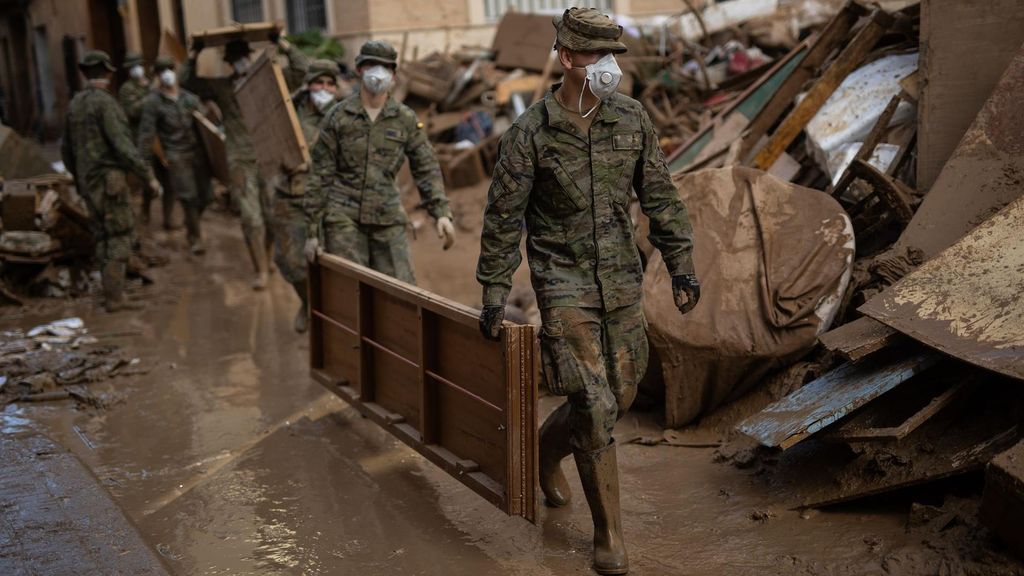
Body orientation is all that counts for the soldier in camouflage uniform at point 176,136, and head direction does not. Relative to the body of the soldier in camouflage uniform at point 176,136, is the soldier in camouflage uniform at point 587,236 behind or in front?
in front

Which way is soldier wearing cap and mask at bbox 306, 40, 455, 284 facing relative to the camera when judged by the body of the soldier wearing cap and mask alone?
toward the camera

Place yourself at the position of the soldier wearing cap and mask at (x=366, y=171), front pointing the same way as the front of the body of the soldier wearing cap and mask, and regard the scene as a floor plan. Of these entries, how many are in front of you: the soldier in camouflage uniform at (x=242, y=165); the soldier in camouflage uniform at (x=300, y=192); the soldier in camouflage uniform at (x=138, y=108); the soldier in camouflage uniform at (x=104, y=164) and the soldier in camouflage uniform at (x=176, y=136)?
0

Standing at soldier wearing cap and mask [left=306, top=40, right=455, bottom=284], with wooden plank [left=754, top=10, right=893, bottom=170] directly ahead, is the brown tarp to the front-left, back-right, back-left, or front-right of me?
front-right

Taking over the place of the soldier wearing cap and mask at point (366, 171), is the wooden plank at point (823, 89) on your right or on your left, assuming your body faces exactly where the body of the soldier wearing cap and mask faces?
on your left

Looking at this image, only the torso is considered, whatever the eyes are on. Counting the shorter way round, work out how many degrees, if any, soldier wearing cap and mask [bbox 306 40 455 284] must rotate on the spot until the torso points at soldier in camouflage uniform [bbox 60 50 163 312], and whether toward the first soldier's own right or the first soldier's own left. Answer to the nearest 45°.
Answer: approximately 135° to the first soldier's own right

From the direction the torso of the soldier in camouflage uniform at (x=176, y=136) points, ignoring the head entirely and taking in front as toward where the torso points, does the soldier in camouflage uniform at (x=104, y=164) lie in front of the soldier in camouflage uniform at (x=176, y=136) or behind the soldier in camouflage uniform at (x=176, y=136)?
in front

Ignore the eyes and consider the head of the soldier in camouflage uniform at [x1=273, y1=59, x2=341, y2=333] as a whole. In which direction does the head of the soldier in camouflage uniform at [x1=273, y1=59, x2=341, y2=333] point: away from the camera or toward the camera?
toward the camera

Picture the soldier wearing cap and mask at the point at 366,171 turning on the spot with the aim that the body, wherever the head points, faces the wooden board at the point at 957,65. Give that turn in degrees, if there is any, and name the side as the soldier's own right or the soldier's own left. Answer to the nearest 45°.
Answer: approximately 90° to the soldier's own left

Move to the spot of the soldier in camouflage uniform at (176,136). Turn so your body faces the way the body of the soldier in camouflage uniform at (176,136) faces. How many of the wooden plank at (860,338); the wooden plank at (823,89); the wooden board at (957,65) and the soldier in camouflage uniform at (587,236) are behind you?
0

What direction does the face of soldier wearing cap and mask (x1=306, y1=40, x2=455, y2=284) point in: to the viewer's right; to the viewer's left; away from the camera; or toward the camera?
toward the camera

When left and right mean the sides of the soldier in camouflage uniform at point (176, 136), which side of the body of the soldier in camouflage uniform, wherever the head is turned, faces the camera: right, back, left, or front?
front

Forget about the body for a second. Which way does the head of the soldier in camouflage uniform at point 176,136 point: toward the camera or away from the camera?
toward the camera

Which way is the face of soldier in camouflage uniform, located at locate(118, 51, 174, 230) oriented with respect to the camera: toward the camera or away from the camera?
toward the camera

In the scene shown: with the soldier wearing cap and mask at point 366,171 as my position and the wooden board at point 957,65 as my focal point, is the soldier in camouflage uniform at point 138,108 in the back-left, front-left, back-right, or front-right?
back-left

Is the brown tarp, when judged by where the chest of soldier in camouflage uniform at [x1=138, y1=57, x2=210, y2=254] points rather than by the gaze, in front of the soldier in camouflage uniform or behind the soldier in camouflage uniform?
in front

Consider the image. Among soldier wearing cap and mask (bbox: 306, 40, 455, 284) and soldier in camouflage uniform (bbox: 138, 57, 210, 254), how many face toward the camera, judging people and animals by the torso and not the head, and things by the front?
2

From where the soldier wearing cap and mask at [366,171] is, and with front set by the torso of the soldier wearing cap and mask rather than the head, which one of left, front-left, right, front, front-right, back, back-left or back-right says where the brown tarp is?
front-left

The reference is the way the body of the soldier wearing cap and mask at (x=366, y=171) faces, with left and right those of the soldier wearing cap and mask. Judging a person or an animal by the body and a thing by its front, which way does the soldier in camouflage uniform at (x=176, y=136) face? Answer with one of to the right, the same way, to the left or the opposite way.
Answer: the same way

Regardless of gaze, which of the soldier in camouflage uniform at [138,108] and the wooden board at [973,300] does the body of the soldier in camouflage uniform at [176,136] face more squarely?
the wooden board
